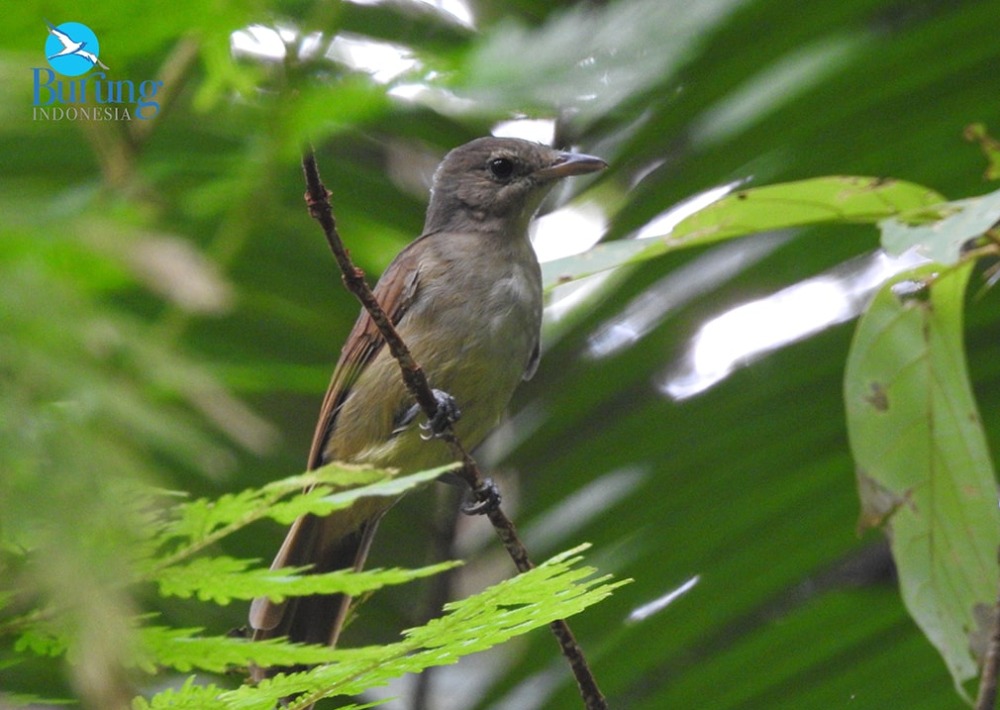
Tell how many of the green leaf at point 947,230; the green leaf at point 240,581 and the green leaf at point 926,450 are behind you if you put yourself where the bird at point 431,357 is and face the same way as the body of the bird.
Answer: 0

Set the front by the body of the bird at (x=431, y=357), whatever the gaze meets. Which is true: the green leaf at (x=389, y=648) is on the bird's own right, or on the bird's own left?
on the bird's own right

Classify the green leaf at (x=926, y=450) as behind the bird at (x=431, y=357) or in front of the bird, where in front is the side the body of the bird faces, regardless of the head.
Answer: in front

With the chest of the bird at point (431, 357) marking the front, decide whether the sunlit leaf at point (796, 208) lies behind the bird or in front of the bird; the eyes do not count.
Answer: in front

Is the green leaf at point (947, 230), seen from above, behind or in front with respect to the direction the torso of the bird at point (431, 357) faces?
in front

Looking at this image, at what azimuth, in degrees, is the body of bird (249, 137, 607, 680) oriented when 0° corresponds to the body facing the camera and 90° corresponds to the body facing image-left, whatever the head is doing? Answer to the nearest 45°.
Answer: approximately 315°

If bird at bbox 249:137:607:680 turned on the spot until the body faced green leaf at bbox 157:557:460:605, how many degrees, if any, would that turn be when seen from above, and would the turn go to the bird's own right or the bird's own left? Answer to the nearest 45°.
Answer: approximately 45° to the bird's own right
